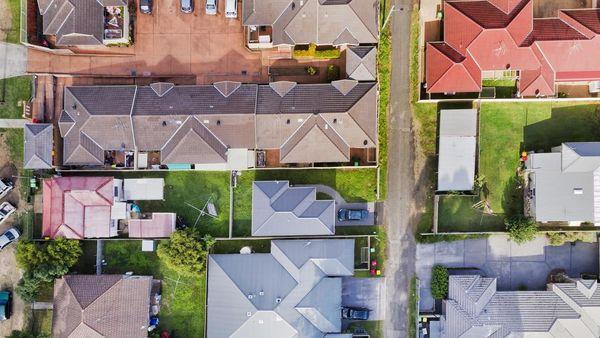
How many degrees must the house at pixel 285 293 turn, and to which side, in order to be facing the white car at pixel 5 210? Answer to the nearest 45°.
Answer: approximately 180°

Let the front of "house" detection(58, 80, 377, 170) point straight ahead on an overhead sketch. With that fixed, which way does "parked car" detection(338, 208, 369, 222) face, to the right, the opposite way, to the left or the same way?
to the left

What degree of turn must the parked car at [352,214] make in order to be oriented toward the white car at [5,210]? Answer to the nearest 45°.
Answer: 0° — it already faces it

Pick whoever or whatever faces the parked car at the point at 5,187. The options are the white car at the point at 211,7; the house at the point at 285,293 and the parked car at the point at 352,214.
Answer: the parked car at the point at 352,214

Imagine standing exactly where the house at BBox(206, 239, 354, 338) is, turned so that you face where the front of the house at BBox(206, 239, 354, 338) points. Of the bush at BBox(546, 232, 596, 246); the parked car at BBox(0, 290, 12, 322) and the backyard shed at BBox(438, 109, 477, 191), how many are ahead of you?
2

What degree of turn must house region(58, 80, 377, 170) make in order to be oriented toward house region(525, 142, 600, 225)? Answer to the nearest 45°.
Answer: approximately 90° to its right

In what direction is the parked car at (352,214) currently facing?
to the viewer's left

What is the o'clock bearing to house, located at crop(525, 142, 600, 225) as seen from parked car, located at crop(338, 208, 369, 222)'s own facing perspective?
The house is roughly at 6 o'clock from the parked car.

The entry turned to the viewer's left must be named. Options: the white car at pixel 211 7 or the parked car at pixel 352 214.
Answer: the parked car

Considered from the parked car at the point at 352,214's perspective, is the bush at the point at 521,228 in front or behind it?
behind
